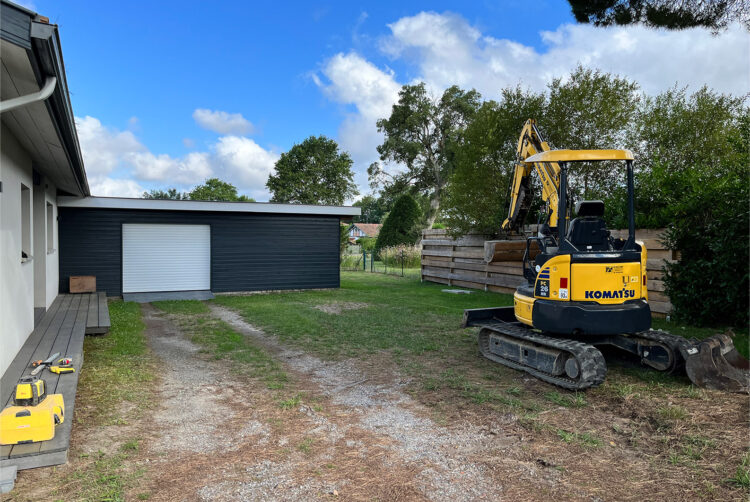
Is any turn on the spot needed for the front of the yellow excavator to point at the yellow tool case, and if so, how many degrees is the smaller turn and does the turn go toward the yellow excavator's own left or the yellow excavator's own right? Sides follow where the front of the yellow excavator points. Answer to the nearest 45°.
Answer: approximately 90° to the yellow excavator's own left

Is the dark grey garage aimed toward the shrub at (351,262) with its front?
no

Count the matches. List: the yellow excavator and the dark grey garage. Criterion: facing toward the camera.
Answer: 1

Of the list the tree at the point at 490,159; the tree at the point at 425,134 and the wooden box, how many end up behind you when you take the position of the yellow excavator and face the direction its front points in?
0

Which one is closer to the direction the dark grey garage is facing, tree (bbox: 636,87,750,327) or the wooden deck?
the wooden deck

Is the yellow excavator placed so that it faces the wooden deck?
no

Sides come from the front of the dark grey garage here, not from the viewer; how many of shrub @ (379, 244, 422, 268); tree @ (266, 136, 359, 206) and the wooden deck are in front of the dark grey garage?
1

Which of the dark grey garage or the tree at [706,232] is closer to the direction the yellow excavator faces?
the dark grey garage

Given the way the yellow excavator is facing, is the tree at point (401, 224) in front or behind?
in front

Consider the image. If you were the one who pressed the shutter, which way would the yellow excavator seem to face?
facing away from the viewer and to the left of the viewer

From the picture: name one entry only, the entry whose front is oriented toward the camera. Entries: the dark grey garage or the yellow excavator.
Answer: the dark grey garage

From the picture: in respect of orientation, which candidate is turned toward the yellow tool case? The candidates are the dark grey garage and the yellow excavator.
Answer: the dark grey garage

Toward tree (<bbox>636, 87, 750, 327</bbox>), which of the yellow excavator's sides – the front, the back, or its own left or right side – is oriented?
right

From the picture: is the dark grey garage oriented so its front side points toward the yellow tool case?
yes

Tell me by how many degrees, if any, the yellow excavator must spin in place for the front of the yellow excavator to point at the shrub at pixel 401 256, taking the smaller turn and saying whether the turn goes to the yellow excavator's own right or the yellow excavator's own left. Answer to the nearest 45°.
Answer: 0° — it already faces it

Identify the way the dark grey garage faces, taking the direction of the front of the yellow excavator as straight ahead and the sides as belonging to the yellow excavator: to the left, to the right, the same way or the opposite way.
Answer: the opposite way

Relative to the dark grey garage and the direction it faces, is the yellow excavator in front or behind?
in front

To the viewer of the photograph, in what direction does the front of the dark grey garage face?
facing the viewer
